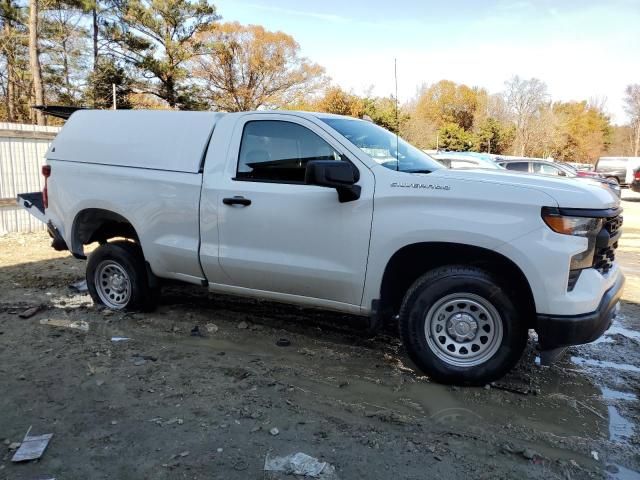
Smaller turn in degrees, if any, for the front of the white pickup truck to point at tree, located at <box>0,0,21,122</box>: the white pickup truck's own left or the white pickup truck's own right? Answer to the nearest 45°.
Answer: approximately 180°

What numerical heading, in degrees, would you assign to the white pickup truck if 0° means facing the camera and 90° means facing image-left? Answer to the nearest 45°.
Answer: approximately 315°

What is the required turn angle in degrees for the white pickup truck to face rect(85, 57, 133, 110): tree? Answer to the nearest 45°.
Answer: approximately 180°

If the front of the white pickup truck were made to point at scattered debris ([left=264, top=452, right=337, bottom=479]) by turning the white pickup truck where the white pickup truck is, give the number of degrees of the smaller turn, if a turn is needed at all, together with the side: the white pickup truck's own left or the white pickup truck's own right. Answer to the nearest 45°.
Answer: approximately 45° to the white pickup truck's own right

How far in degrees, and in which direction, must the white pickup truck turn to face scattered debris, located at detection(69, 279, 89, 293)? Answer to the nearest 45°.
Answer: approximately 180°

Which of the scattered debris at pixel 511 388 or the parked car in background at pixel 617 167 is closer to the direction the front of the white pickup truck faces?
the scattered debris

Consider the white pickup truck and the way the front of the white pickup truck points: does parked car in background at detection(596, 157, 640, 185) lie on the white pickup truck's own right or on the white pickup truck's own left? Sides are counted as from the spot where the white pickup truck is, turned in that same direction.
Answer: on the white pickup truck's own left

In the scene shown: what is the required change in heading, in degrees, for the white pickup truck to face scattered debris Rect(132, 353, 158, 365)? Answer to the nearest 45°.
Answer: approximately 135° to its right

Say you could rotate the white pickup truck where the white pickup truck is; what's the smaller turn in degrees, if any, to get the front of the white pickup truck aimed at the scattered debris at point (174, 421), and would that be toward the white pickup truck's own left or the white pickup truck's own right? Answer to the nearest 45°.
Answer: approximately 90° to the white pickup truck's own right

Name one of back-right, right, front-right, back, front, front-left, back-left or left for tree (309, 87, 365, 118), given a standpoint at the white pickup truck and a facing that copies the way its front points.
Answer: back-left

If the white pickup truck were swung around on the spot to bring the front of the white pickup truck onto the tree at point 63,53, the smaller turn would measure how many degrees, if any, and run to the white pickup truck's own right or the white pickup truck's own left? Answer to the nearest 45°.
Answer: approximately 180°

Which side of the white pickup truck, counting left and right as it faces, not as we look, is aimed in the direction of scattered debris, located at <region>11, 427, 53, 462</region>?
right

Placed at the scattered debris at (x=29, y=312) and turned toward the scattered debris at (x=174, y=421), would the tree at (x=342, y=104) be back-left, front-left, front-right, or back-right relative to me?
back-left
